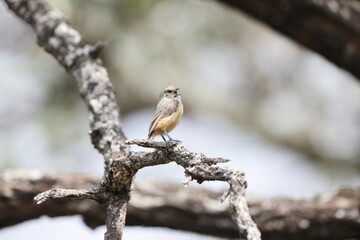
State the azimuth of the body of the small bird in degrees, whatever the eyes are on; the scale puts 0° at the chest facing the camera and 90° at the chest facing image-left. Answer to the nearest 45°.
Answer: approximately 270°

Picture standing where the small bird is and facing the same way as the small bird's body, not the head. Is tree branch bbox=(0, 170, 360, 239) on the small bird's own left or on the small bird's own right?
on the small bird's own left
